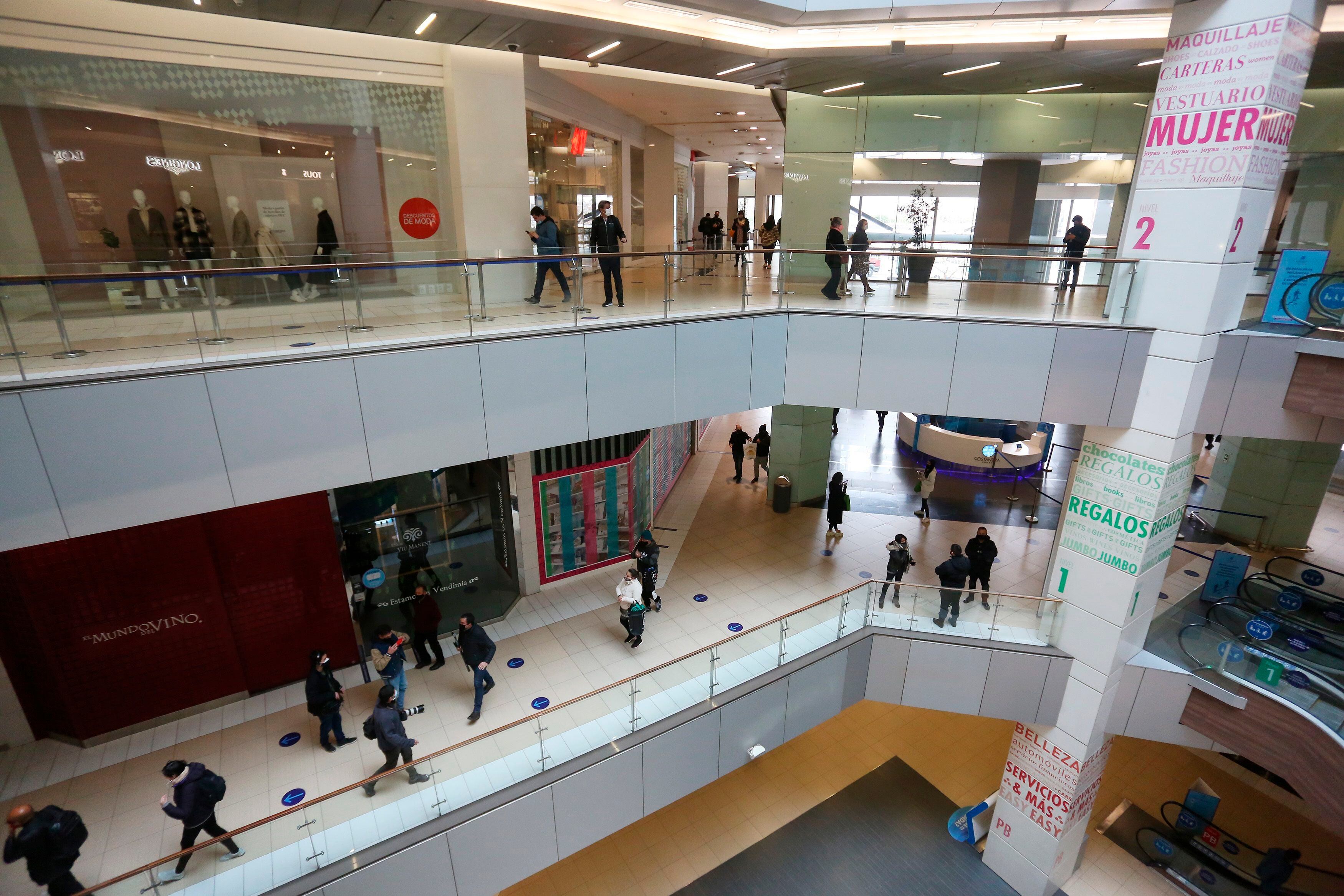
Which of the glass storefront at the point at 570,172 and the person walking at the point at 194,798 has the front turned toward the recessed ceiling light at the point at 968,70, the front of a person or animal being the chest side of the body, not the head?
the glass storefront

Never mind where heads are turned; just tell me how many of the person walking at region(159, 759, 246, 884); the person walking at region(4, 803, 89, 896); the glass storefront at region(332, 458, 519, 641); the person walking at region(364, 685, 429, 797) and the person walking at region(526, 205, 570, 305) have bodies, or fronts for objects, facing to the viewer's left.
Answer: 3

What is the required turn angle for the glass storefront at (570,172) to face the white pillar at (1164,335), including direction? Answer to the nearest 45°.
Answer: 0° — it already faces it

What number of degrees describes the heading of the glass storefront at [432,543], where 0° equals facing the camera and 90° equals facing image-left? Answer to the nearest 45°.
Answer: approximately 0°

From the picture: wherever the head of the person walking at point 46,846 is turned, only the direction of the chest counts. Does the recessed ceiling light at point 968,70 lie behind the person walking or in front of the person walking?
behind

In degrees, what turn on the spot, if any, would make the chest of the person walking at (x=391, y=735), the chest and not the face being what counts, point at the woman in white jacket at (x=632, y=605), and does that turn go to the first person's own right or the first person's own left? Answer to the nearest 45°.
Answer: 0° — they already face them
